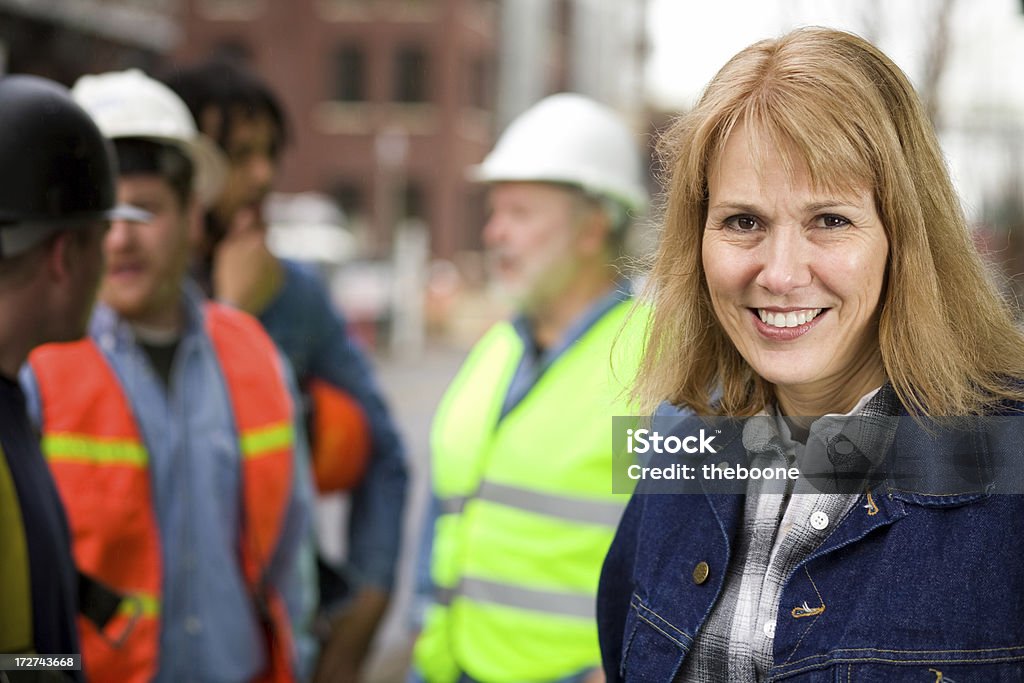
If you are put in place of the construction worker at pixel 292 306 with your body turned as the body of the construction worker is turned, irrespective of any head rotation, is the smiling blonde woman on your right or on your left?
on your left

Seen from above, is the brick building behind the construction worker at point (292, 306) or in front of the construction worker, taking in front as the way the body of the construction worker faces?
behind

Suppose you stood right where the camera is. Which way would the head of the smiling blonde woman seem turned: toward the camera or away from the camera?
toward the camera

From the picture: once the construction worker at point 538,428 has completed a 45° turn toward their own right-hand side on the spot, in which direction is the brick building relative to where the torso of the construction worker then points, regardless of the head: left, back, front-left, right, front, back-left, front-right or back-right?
right

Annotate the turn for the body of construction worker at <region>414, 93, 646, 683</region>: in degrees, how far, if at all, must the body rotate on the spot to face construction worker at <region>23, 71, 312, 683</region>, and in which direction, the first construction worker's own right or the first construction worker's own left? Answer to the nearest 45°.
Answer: approximately 45° to the first construction worker's own right

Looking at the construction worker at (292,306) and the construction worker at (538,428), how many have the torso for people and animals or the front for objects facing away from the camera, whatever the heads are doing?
0

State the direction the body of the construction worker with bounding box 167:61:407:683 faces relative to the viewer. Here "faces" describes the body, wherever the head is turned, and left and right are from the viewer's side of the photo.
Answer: facing the viewer and to the left of the viewer

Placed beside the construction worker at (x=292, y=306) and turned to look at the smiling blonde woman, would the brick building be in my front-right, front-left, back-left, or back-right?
back-left

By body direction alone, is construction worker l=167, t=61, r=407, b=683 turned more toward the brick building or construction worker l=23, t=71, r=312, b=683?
the construction worker

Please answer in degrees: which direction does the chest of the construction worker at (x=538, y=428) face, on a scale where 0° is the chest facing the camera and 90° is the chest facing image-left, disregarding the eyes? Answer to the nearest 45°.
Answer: approximately 45°

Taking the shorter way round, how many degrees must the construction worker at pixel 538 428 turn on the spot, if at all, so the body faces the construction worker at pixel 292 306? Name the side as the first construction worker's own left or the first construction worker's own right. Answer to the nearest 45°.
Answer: approximately 90° to the first construction worker's own right
